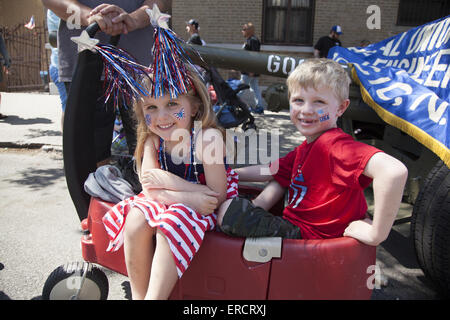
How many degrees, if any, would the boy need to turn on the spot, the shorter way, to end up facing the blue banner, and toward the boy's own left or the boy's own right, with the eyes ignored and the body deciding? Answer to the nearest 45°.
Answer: approximately 180°

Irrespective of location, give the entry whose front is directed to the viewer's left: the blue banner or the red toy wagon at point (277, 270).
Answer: the red toy wagon

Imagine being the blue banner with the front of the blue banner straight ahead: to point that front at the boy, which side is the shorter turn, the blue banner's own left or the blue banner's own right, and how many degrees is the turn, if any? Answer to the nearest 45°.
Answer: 0° — it already faces them

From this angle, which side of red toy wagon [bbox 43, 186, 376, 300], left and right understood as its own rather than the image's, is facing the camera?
left

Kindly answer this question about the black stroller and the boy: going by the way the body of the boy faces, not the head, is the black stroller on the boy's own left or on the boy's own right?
on the boy's own right

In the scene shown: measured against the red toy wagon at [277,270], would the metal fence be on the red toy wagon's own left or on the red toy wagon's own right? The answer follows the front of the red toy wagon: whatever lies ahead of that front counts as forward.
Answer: on the red toy wagon's own right

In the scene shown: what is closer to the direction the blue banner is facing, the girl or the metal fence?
the girl

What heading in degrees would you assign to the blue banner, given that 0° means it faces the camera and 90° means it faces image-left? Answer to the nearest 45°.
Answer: approximately 0°
